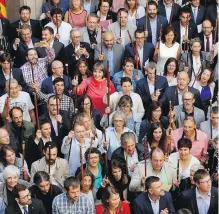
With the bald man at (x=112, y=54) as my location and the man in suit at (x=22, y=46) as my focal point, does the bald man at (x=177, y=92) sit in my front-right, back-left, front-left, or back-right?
back-left

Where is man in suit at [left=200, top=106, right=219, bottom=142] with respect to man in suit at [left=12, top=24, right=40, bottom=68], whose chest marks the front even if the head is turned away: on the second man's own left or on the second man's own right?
on the second man's own left

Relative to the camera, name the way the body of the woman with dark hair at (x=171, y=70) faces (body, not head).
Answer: toward the camera

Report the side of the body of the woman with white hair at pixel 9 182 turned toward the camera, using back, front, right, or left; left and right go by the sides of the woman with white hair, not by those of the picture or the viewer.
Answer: front

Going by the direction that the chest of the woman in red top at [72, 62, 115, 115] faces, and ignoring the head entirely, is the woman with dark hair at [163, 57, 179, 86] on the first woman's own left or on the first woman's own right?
on the first woman's own left

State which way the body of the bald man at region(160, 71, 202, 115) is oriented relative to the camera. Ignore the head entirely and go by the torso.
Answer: toward the camera

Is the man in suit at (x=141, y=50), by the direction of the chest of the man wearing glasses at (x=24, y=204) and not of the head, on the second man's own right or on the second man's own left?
on the second man's own left

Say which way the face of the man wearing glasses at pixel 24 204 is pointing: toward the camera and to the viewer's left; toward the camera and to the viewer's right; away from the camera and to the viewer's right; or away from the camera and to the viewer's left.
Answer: toward the camera and to the viewer's right

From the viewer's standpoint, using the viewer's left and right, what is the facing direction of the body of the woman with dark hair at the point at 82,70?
facing the viewer
